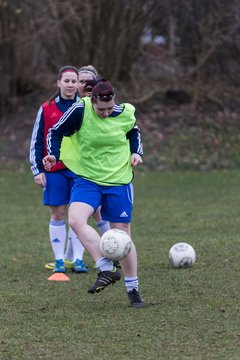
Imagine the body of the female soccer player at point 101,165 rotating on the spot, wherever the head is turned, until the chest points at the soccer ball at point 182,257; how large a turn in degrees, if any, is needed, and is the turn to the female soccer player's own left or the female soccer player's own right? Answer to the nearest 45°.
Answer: approximately 135° to the female soccer player's own left

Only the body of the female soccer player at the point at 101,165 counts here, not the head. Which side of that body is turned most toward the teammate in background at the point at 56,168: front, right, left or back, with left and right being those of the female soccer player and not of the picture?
back

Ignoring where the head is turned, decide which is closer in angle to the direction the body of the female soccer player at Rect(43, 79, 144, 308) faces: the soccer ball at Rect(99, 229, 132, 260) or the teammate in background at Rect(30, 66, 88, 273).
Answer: the soccer ball

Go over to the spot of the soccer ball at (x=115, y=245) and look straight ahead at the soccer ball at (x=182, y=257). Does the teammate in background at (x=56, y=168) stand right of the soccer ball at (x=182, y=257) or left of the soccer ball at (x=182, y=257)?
left

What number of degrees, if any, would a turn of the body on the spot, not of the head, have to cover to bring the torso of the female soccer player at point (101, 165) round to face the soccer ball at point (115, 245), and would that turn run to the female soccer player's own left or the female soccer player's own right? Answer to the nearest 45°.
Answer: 0° — they already face it
